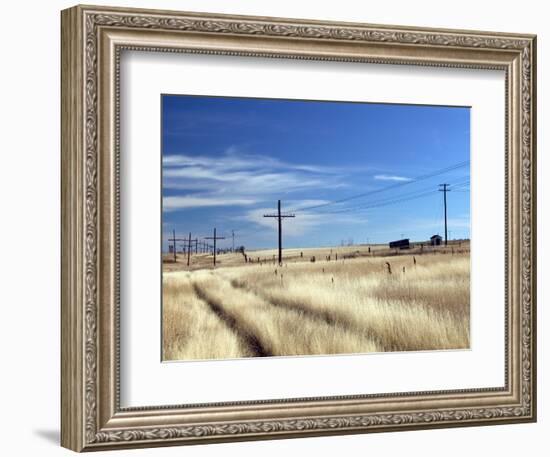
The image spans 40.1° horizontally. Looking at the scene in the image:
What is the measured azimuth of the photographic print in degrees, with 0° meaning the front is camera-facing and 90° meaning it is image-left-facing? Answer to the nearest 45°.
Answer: approximately 315°

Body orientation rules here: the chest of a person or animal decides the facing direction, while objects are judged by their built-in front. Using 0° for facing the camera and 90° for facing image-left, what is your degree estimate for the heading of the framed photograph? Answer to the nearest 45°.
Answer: approximately 315°
